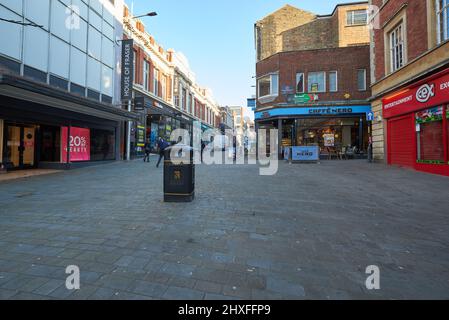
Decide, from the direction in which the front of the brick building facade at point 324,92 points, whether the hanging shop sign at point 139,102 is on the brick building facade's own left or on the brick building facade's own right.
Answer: on the brick building facade's own right

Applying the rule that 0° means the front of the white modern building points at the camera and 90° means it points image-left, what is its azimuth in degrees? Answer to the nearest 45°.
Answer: approximately 315°

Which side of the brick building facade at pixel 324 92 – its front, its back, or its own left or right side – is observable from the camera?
front

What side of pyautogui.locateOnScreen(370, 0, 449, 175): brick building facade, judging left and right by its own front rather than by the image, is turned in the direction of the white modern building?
front

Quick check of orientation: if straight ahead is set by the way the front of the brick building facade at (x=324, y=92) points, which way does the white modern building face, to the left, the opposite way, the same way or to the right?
to the left

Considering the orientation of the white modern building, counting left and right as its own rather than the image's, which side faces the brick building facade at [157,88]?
left

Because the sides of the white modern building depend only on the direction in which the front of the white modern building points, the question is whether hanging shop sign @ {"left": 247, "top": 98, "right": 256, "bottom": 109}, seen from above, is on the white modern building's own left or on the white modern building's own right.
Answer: on the white modern building's own left

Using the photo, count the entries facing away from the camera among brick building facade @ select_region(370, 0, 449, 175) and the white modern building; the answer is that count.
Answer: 0

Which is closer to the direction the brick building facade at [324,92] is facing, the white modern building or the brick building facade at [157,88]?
the white modern building

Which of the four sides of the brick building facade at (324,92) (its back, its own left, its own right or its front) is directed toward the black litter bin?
front

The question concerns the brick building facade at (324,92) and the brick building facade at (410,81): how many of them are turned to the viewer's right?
0

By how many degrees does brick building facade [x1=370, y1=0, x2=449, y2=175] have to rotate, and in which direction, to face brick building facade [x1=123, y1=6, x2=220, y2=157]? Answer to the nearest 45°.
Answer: approximately 45° to its right

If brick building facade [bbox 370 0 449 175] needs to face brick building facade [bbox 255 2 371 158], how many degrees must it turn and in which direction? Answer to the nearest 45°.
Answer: approximately 90° to its right

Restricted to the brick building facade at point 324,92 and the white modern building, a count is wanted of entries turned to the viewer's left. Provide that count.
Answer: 0
